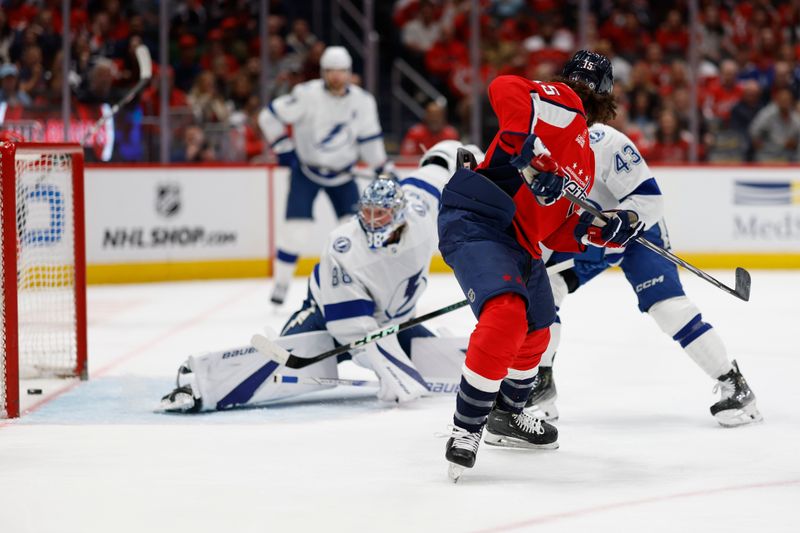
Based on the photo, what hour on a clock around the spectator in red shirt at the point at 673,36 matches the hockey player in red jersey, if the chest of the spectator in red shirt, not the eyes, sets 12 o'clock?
The hockey player in red jersey is roughly at 12 o'clock from the spectator in red shirt.

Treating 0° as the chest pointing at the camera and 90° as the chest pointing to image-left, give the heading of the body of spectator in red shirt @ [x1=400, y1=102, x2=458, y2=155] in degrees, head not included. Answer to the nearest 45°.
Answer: approximately 0°

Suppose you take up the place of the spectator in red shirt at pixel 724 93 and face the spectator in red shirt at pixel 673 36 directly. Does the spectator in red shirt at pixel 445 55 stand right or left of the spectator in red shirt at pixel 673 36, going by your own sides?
left

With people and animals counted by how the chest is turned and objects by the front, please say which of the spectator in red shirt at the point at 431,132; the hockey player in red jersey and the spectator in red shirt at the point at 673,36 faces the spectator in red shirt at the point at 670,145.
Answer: the spectator in red shirt at the point at 673,36

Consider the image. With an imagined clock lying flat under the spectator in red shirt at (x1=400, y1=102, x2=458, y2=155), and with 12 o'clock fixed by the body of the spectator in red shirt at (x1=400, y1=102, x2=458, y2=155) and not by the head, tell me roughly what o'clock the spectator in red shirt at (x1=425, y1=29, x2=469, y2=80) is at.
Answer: the spectator in red shirt at (x1=425, y1=29, x2=469, y2=80) is roughly at 6 o'clock from the spectator in red shirt at (x1=400, y1=102, x2=458, y2=155).

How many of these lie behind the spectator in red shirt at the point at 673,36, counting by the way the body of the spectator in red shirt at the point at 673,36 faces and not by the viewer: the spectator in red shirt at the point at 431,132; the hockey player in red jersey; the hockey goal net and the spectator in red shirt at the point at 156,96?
0

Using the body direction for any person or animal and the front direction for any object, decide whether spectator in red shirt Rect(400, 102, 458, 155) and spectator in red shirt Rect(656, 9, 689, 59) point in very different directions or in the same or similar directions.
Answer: same or similar directions

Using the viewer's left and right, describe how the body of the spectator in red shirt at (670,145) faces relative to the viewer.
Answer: facing the viewer

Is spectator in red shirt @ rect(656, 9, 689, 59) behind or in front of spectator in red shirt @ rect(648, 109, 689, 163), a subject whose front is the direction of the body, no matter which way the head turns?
behind

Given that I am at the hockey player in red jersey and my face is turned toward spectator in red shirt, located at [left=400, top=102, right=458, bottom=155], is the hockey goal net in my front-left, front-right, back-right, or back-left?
front-left

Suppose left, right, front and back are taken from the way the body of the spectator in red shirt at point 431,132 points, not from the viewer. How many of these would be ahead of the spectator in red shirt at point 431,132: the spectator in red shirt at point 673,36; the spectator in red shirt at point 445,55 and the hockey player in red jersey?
1

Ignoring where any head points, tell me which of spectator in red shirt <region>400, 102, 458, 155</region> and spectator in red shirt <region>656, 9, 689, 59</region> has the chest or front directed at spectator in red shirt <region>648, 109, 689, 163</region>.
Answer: spectator in red shirt <region>656, 9, 689, 59</region>

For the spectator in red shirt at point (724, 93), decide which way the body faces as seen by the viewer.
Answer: toward the camera

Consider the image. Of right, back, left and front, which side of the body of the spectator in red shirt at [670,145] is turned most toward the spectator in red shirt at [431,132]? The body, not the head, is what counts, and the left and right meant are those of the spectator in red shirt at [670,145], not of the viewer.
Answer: right

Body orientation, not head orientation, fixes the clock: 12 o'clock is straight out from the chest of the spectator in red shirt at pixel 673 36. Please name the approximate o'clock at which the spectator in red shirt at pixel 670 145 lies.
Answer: the spectator in red shirt at pixel 670 145 is roughly at 12 o'clock from the spectator in red shirt at pixel 673 36.

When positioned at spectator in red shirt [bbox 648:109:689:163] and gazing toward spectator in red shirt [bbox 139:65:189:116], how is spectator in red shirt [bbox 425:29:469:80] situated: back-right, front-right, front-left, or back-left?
front-right

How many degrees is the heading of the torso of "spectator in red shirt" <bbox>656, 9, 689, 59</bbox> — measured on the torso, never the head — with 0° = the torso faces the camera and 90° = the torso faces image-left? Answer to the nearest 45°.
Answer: approximately 0°

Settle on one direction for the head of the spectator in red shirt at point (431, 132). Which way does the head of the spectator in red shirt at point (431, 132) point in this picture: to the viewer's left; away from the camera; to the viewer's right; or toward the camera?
toward the camera

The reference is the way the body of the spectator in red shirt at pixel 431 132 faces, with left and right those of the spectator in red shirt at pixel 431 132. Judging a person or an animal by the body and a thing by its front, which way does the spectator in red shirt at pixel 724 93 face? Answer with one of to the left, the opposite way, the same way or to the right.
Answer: the same way
